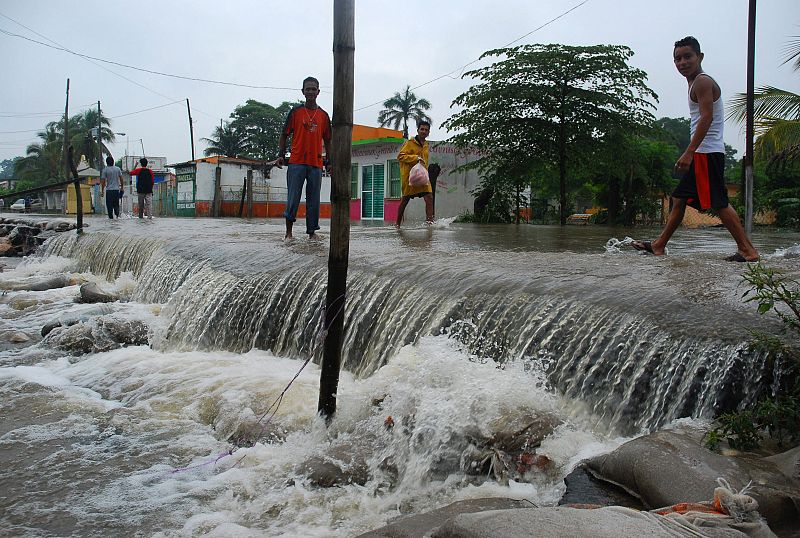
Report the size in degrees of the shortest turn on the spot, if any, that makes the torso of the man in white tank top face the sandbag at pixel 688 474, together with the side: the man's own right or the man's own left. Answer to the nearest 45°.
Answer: approximately 90° to the man's own left

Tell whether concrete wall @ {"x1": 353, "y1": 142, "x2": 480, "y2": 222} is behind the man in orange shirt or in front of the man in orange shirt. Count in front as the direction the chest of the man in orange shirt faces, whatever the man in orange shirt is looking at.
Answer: behind

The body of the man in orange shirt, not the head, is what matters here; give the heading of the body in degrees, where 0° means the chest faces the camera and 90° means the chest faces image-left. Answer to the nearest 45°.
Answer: approximately 0°

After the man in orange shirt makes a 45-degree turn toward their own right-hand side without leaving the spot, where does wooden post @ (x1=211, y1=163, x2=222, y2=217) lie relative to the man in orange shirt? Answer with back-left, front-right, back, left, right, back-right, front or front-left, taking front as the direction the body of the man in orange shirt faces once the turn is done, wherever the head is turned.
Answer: back-right

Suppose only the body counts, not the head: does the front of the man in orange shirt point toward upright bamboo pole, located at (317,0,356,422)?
yes

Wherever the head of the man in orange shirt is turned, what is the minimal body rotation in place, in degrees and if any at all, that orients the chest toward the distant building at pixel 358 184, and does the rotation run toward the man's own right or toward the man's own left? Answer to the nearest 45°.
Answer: approximately 180°

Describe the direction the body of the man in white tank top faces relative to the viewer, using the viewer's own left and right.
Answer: facing to the left of the viewer
